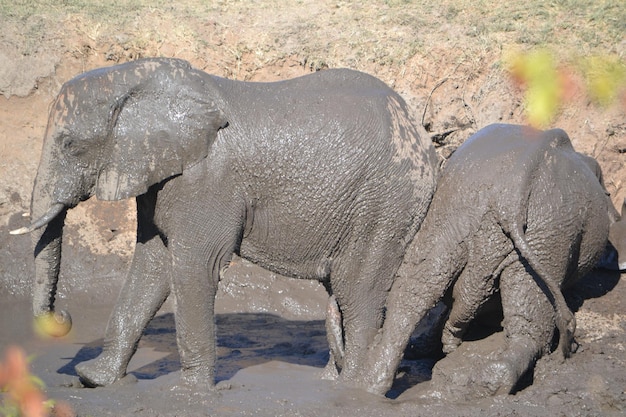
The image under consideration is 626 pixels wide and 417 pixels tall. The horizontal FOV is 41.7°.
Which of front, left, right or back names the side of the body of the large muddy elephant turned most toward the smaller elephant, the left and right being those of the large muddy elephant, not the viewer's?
back

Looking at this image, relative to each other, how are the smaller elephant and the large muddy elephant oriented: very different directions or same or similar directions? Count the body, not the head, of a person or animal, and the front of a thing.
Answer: very different directions

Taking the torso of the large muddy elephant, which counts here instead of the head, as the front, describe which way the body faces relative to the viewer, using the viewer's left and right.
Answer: facing to the left of the viewer

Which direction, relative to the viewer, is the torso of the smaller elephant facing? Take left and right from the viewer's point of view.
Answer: facing away from the viewer and to the right of the viewer

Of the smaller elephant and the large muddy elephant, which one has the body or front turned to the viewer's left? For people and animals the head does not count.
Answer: the large muddy elephant

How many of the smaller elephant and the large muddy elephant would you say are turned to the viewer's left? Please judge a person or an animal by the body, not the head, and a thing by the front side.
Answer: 1
